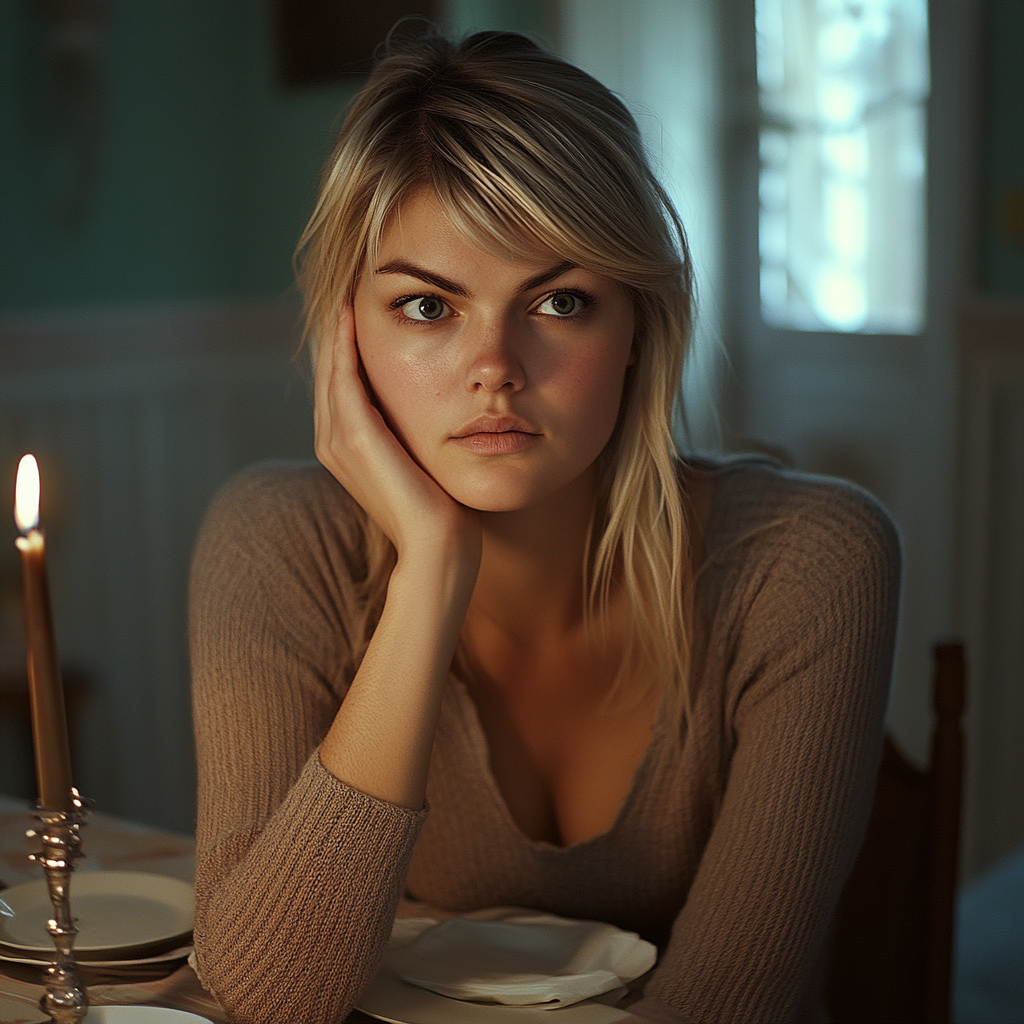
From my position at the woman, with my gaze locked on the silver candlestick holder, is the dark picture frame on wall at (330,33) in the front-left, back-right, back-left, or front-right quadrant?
back-right

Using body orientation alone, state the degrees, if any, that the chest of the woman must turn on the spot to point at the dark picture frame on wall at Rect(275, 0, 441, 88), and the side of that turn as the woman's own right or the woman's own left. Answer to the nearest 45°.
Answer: approximately 180°

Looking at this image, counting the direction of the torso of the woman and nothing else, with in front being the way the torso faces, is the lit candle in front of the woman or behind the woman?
in front

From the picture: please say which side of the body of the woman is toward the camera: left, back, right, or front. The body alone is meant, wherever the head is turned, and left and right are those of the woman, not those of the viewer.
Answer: front

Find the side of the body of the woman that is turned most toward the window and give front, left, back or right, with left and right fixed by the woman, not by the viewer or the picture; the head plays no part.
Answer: back
